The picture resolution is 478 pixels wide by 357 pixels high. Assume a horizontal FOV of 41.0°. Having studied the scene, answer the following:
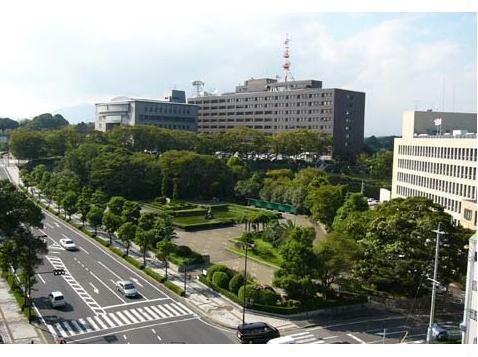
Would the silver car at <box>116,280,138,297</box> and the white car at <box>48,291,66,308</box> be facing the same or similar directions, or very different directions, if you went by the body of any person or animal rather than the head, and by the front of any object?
very different directions

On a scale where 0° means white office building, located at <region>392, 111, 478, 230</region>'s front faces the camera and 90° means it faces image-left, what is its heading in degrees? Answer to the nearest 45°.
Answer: approximately 45°

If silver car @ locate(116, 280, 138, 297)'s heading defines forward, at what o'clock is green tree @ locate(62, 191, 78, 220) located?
The green tree is roughly at 7 o'clock from the silver car.

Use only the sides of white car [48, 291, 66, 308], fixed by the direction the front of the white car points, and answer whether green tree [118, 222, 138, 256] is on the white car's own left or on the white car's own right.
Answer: on the white car's own right

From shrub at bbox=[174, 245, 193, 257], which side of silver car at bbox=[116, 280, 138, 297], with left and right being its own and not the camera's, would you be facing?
left

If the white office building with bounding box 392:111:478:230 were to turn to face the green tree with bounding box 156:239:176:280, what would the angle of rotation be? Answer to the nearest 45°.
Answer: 0° — it already faces it

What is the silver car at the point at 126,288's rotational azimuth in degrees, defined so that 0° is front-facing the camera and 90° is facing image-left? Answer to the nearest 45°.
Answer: approximately 315°

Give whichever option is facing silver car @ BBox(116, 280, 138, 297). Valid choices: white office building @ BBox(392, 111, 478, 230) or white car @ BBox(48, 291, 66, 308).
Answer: the white office building
